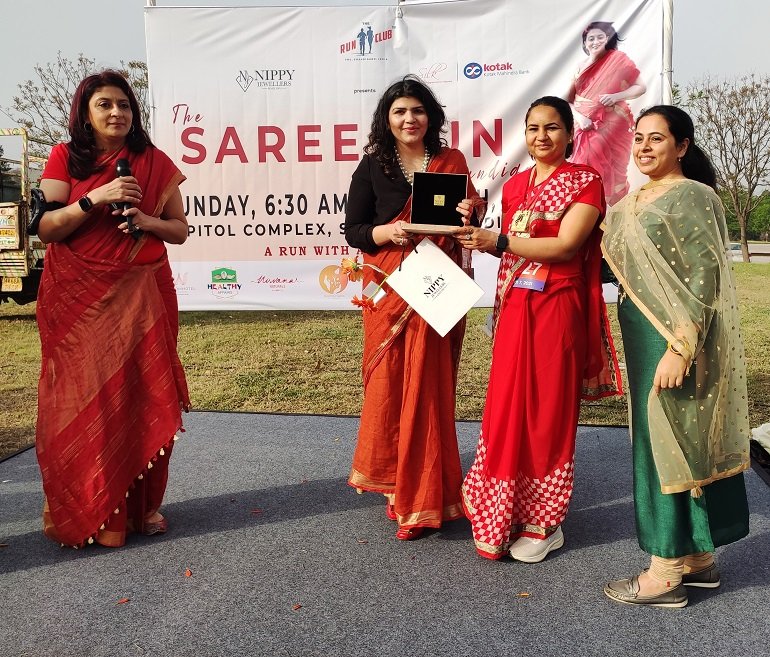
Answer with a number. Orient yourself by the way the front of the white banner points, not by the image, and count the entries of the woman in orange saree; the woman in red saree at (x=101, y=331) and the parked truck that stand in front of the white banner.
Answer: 2

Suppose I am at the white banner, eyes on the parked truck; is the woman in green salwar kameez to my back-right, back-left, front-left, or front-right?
back-left

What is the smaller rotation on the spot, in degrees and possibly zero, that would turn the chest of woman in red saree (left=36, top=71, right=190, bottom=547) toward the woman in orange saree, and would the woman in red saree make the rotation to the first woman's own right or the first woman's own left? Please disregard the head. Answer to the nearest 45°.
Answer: approximately 45° to the first woman's own left

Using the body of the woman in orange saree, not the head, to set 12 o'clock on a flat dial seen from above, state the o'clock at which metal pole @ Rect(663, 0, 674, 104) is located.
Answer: The metal pole is roughly at 7 o'clock from the woman in orange saree.

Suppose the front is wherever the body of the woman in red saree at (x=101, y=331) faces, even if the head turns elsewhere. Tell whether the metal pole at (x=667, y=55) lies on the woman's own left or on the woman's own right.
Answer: on the woman's own left

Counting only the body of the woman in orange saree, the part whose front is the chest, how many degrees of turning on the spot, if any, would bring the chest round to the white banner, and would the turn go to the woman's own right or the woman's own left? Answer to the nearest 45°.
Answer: approximately 180°
